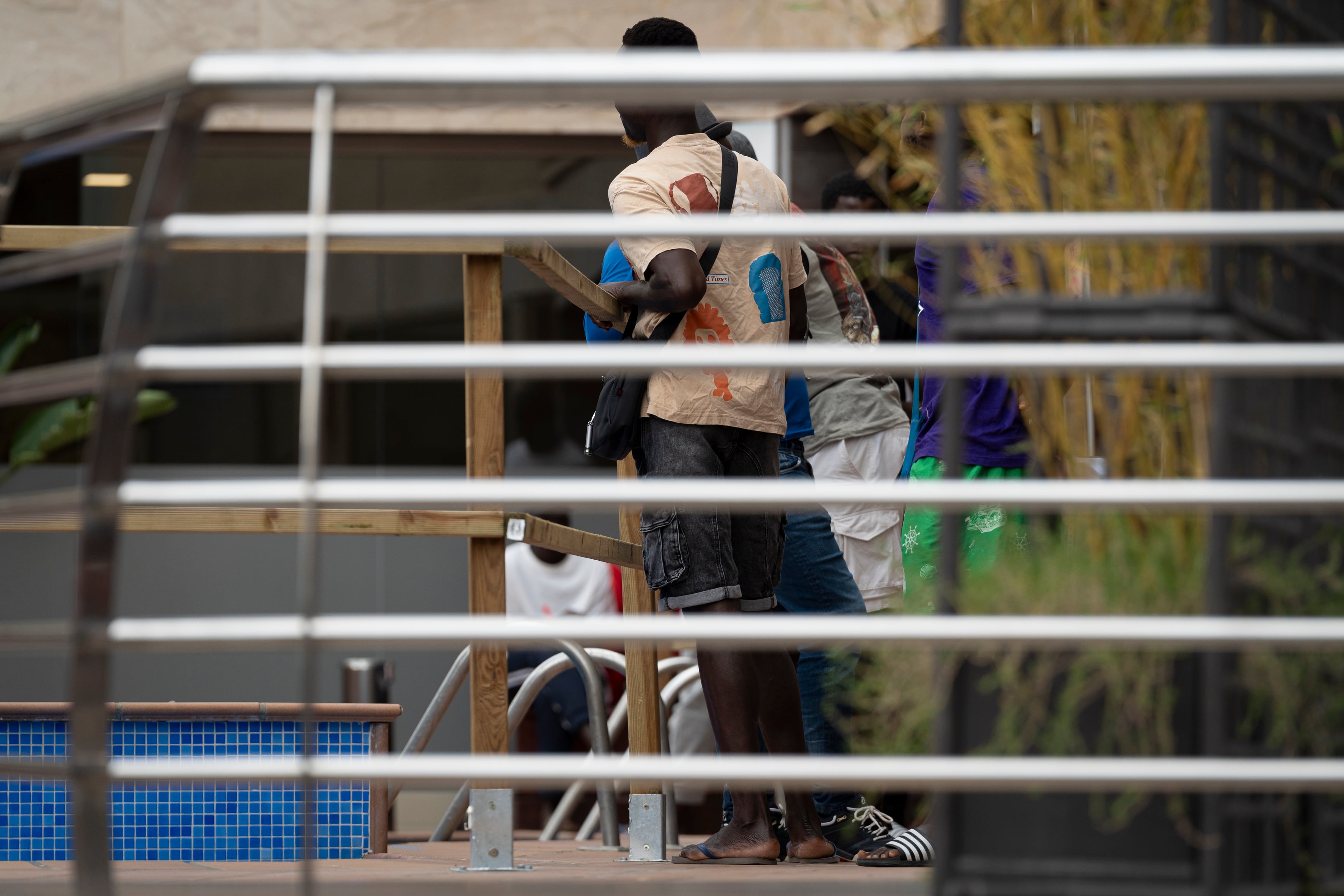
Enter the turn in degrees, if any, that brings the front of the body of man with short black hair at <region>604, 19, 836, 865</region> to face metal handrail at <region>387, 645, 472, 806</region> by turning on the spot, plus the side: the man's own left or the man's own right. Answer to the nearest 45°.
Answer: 0° — they already face it

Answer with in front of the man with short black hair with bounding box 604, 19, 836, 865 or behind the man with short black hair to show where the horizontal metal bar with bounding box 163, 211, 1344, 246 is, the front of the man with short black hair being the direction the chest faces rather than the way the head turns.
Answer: behind

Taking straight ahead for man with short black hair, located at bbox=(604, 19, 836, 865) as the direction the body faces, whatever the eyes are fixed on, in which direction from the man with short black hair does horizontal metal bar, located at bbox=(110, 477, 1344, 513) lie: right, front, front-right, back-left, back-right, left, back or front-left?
back-left

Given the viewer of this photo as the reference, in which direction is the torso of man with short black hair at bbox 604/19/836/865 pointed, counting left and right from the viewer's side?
facing away from the viewer and to the left of the viewer
